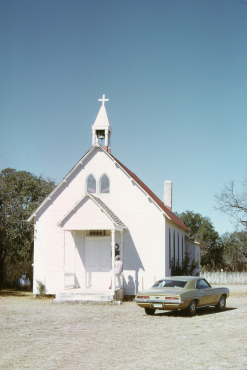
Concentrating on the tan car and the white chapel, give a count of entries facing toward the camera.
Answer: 1

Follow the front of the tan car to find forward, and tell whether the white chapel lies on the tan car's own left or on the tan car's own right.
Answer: on the tan car's own left

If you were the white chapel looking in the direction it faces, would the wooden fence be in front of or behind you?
behind

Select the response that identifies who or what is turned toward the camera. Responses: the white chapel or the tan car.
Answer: the white chapel

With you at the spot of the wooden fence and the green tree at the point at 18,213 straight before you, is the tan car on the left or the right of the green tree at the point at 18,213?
left

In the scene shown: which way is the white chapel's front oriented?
toward the camera

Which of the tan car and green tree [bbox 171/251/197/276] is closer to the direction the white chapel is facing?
the tan car
